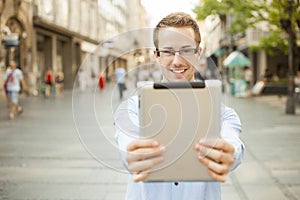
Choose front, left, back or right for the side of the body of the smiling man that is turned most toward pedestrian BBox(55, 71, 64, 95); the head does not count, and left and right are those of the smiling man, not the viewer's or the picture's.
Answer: back

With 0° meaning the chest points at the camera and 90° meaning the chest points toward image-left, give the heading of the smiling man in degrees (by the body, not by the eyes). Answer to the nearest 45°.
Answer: approximately 0°

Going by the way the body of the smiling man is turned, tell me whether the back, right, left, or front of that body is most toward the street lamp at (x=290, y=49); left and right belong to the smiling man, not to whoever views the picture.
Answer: back
